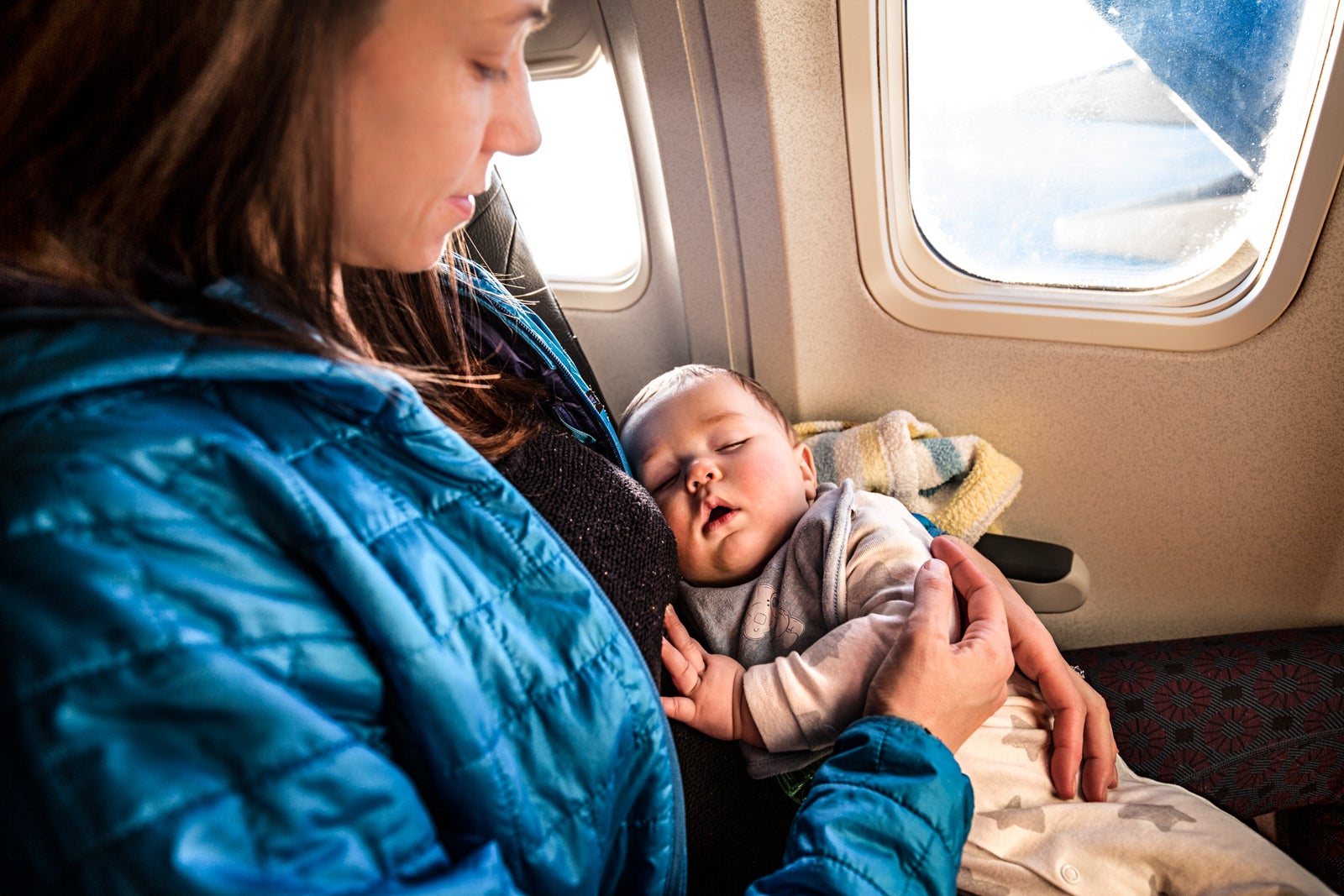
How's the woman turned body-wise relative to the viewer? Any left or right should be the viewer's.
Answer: facing to the right of the viewer

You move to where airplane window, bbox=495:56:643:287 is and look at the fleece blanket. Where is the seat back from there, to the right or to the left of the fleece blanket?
right

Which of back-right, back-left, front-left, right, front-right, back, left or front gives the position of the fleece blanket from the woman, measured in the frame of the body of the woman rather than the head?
front-left

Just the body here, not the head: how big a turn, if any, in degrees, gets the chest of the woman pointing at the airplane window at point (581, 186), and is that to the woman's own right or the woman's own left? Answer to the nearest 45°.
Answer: approximately 90° to the woman's own left

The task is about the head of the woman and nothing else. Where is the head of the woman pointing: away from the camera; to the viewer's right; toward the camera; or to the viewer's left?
to the viewer's right
